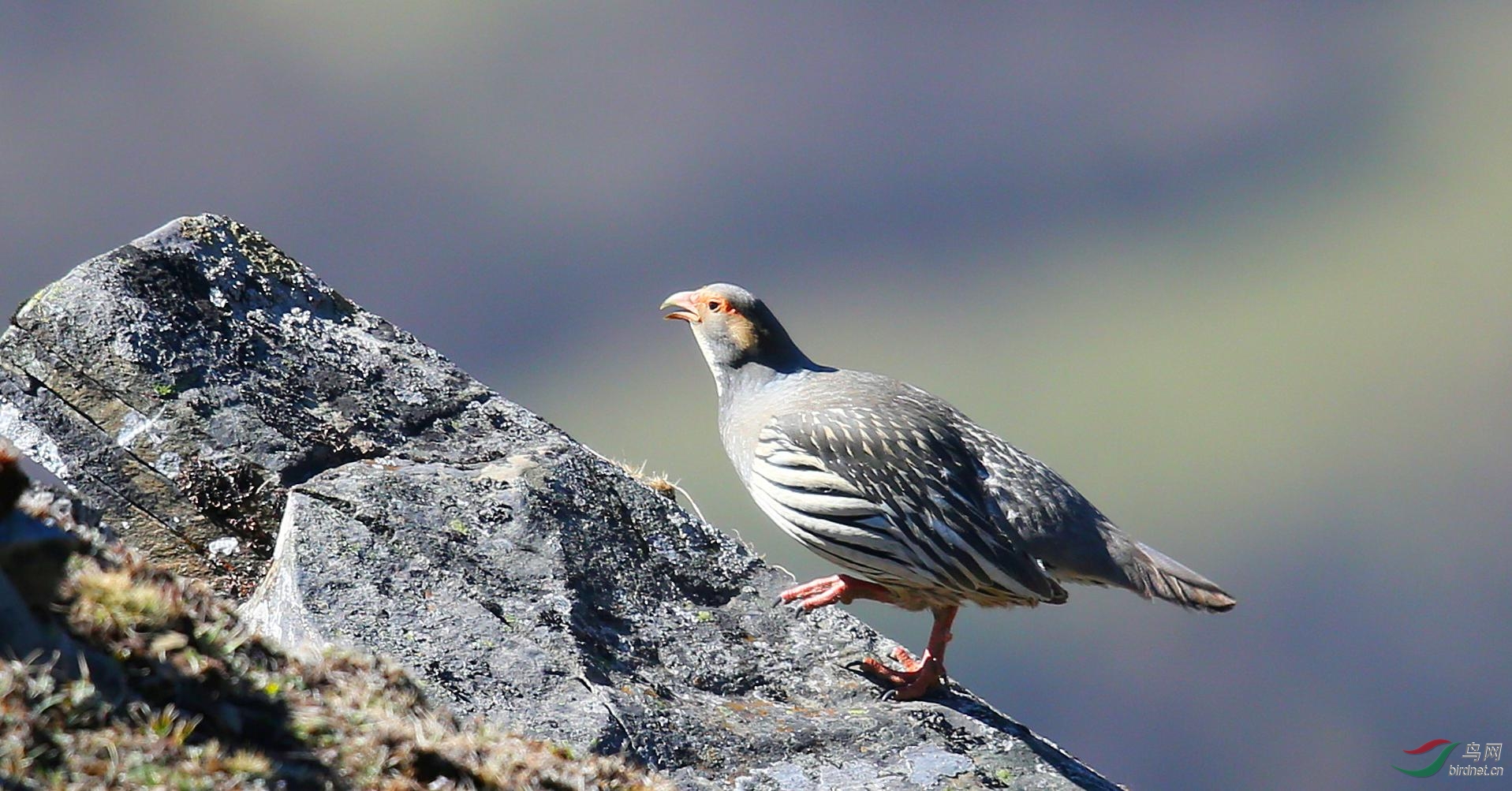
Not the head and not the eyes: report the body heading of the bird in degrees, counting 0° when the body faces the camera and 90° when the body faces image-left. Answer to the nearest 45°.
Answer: approximately 90°
